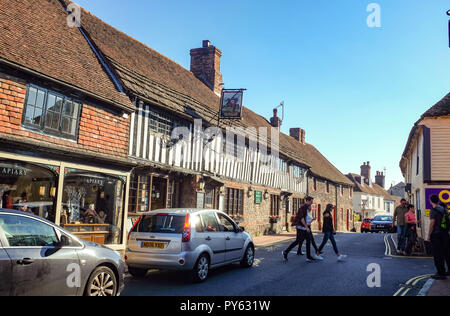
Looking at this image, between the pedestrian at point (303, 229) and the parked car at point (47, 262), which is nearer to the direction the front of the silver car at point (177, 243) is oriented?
the pedestrian

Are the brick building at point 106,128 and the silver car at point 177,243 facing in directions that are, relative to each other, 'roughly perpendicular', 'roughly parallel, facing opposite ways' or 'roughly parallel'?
roughly perpendicular

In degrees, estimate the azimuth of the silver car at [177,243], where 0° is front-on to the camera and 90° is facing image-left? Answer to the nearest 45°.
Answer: approximately 225°

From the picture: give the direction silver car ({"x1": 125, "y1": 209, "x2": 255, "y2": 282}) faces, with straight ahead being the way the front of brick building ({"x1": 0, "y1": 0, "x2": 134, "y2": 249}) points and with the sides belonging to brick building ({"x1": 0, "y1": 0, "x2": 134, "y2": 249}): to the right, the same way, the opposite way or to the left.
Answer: to the left
